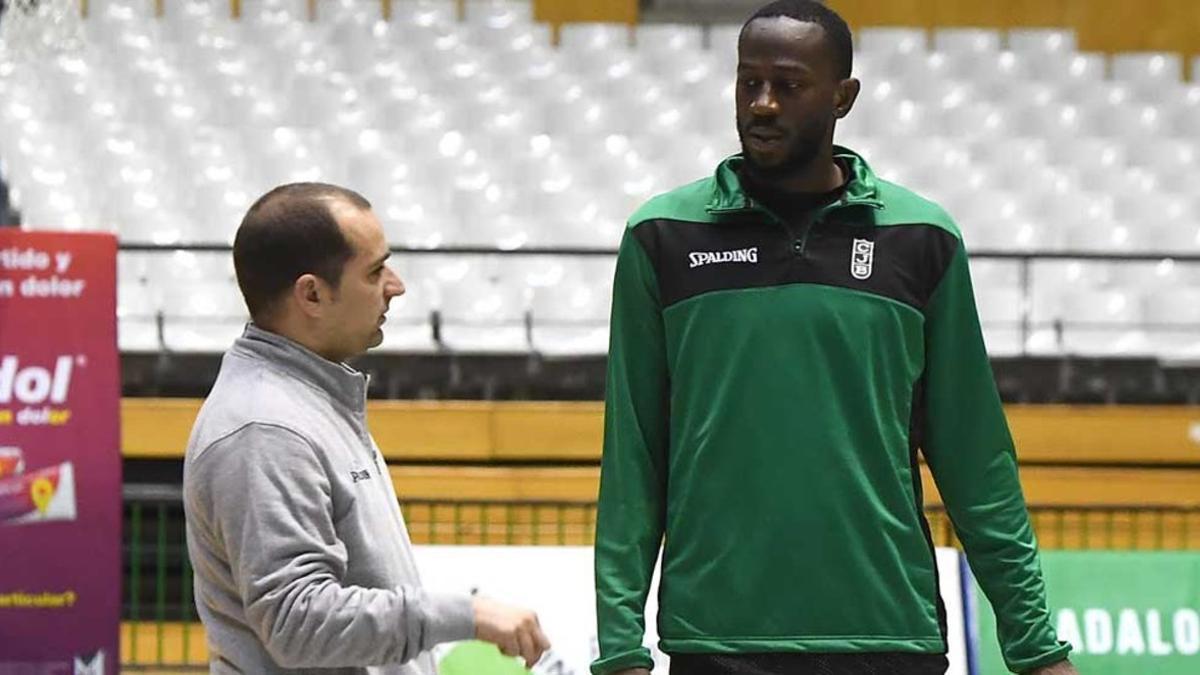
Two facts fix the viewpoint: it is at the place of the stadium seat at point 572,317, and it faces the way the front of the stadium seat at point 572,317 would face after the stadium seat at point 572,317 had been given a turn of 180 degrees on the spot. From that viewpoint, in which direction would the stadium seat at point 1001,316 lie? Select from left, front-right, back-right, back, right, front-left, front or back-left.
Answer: right

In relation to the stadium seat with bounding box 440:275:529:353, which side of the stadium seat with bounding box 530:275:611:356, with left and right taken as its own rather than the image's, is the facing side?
right

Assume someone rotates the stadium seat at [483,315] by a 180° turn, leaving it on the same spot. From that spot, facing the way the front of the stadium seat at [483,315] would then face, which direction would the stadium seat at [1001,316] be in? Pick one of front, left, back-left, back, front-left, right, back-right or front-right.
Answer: right

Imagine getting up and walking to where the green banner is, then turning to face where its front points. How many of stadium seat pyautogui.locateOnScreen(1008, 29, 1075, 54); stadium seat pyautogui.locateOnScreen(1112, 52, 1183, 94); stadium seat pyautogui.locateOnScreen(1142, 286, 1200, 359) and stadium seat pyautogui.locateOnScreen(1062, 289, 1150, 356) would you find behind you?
4

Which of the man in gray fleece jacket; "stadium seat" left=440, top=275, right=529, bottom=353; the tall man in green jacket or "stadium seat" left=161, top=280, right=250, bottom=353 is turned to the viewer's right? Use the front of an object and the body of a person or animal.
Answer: the man in gray fleece jacket

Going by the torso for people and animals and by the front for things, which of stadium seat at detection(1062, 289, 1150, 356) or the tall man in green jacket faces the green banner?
the stadium seat

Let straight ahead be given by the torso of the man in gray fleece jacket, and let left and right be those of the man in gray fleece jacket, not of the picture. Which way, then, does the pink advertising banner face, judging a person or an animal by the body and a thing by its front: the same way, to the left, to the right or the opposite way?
to the right

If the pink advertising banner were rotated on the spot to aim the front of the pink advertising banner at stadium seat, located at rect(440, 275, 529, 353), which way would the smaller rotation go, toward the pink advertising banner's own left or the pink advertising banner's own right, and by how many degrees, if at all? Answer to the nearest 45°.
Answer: approximately 135° to the pink advertising banner's own left

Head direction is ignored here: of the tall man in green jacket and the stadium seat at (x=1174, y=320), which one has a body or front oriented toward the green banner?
the stadium seat

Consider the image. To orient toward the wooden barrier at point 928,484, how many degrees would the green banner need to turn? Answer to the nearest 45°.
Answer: approximately 135° to its right
